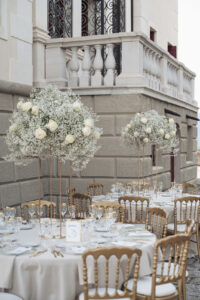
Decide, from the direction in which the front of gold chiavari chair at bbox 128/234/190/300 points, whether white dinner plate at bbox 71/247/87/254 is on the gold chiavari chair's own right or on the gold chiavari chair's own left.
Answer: on the gold chiavari chair's own left

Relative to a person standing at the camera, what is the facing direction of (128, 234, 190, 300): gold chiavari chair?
facing away from the viewer and to the left of the viewer

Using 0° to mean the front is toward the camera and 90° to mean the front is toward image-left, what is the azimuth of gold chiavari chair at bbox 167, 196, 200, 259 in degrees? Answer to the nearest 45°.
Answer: approximately 135°

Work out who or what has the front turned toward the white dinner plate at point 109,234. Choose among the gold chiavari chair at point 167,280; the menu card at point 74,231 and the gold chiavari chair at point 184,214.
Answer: the gold chiavari chair at point 167,280

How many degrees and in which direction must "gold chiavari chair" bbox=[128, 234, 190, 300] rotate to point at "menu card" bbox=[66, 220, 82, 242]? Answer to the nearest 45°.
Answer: approximately 45° to its left

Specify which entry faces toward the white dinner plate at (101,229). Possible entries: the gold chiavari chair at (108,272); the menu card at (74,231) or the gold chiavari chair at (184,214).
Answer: the gold chiavari chair at (108,272)

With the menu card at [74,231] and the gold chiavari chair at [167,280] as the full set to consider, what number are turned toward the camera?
1

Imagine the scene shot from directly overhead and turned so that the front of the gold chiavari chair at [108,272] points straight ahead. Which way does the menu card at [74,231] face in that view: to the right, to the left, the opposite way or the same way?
the opposite way

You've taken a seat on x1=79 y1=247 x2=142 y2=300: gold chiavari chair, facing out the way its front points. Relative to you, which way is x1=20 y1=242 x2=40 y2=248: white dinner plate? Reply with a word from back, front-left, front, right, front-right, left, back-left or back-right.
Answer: front-left

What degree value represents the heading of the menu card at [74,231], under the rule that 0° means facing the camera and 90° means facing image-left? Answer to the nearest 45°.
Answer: approximately 0°

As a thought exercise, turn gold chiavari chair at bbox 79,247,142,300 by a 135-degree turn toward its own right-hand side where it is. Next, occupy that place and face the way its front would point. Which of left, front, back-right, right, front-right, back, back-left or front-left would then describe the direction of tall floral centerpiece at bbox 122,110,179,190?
back-left

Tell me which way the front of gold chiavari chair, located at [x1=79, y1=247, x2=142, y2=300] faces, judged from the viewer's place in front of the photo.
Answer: facing away from the viewer

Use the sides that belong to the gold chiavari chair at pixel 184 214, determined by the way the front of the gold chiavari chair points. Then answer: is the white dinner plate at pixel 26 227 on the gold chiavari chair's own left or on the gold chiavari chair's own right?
on the gold chiavari chair's own left

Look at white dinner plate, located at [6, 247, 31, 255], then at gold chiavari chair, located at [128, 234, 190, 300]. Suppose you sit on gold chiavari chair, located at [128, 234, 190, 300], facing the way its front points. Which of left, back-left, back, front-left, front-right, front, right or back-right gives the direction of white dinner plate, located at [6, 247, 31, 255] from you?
front-left
